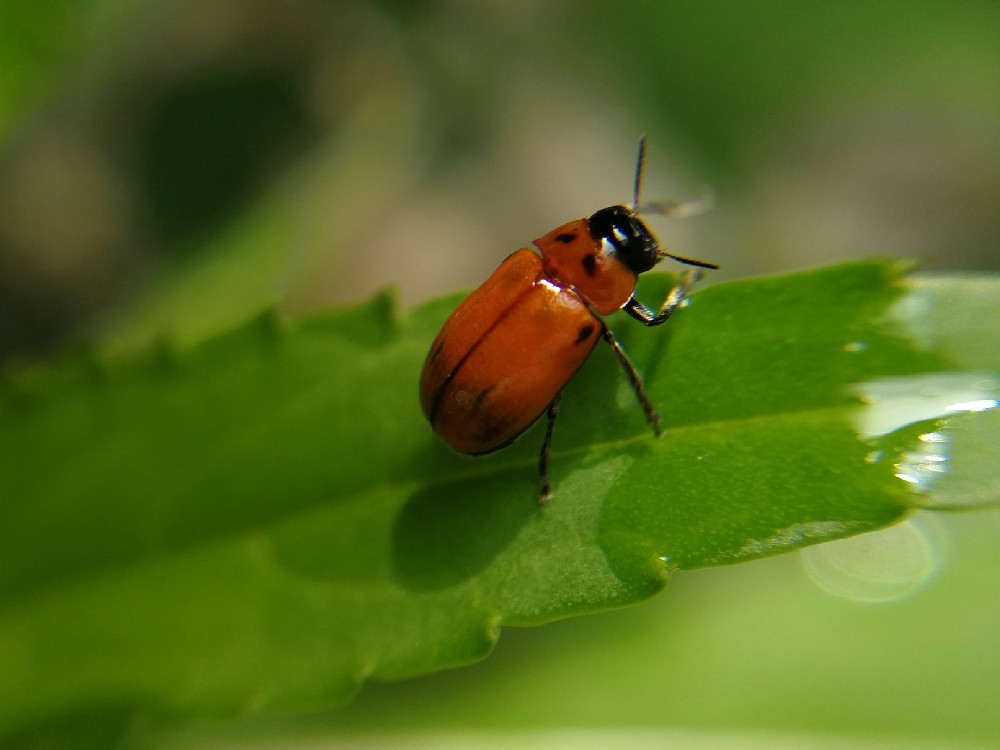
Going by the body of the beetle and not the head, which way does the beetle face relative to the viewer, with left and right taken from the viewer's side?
facing away from the viewer and to the right of the viewer
